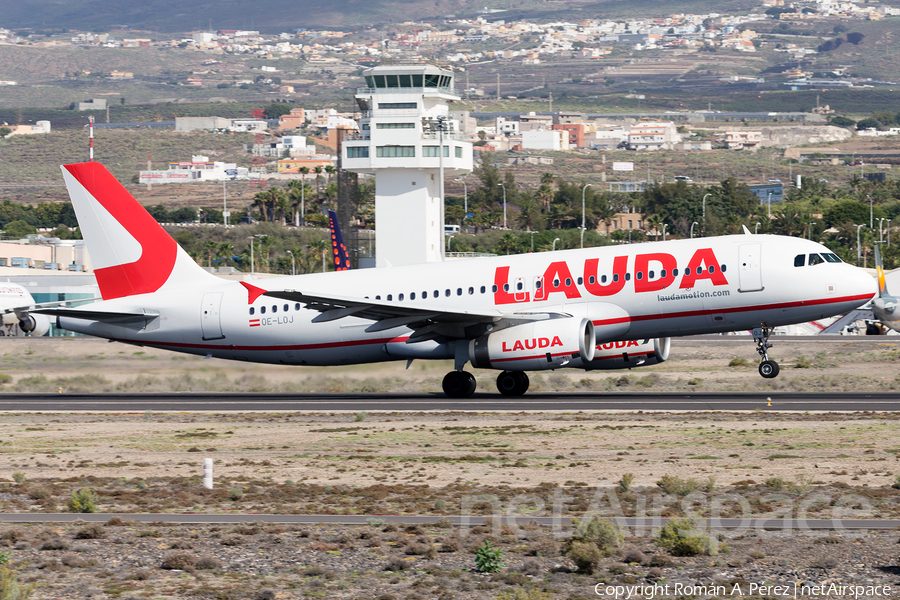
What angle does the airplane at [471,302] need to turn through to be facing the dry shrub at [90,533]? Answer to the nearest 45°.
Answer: approximately 90° to its right

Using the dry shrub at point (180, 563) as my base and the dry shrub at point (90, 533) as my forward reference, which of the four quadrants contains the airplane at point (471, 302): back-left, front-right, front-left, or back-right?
front-right

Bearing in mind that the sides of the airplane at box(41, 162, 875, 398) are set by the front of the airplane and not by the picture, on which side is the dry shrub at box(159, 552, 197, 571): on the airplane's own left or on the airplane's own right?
on the airplane's own right

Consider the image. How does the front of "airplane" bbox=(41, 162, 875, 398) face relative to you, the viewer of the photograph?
facing to the right of the viewer

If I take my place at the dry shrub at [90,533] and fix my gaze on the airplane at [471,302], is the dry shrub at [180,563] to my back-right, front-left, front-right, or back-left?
back-right
